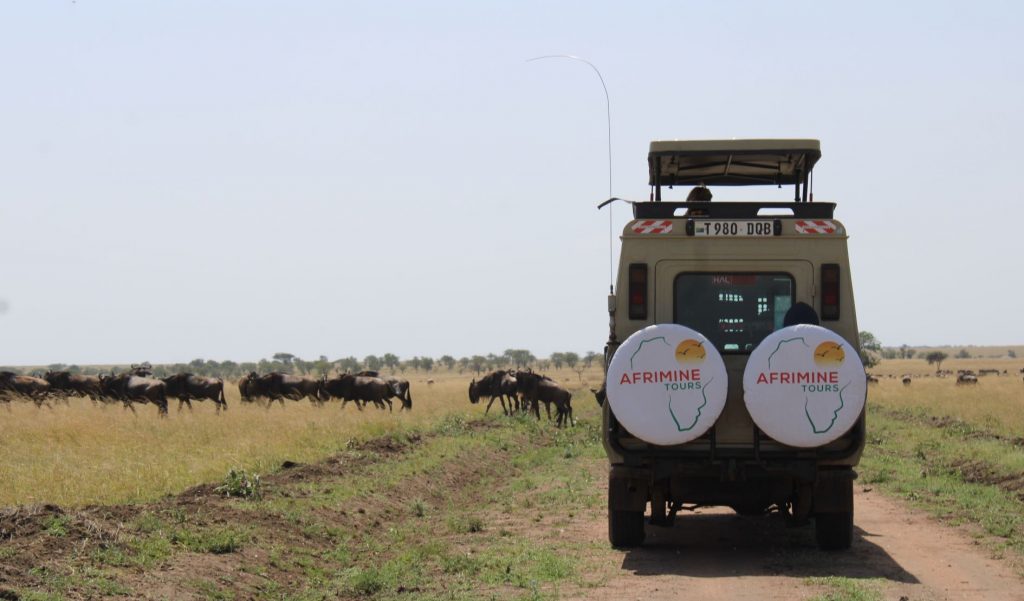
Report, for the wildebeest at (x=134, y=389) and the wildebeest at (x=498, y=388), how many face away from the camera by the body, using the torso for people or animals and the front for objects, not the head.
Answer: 0

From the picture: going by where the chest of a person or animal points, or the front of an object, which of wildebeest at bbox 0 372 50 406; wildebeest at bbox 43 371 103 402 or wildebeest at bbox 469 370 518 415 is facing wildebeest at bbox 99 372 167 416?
wildebeest at bbox 469 370 518 415

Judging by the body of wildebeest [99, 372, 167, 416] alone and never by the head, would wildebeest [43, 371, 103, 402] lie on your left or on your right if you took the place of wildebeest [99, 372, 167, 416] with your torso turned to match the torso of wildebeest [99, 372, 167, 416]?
on your right

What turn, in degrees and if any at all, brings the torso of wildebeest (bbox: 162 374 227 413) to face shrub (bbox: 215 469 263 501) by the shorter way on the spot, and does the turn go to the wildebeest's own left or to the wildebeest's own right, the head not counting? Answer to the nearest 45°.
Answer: approximately 90° to the wildebeest's own left

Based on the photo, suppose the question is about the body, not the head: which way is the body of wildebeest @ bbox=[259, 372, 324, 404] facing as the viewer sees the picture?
to the viewer's left

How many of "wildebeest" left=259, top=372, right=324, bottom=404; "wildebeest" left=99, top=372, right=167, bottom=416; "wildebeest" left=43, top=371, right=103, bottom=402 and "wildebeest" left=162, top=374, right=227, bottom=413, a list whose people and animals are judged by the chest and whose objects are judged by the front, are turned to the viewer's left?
4

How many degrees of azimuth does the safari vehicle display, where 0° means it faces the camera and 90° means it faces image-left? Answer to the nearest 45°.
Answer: approximately 180°

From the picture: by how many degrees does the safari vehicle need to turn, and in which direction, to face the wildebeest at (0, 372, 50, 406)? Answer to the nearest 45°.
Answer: approximately 45° to its left

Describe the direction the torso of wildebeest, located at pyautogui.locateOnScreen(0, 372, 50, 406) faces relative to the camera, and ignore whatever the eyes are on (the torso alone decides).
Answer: to the viewer's left

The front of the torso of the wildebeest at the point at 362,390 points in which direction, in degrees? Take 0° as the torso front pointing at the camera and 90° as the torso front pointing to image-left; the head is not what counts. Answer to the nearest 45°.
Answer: approximately 90°

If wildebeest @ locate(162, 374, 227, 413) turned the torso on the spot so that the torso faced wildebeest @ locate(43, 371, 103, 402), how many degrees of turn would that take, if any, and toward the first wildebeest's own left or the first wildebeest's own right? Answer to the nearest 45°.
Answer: approximately 45° to the first wildebeest's own right

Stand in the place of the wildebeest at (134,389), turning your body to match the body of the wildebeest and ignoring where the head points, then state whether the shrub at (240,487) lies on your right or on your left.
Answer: on your left

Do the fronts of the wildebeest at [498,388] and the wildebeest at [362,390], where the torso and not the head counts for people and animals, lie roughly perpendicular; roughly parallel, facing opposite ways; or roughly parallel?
roughly parallel

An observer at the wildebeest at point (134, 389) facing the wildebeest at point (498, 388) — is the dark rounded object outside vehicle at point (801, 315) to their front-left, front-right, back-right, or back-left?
front-right

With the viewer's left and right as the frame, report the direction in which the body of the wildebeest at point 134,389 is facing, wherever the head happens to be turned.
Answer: facing to the left of the viewer

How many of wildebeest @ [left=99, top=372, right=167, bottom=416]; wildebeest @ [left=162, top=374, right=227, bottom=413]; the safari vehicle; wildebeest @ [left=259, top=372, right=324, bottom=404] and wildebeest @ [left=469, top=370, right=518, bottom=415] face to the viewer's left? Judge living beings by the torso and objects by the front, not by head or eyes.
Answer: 4

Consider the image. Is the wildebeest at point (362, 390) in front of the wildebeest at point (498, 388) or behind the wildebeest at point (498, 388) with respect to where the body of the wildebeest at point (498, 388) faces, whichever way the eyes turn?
in front

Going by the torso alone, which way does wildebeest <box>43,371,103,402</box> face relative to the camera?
to the viewer's left

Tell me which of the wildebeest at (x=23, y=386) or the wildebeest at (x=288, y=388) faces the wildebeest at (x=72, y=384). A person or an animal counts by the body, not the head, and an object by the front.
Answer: the wildebeest at (x=288, y=388)

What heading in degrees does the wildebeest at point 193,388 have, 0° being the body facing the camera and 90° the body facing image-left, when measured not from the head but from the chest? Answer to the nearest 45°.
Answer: approximately 90°

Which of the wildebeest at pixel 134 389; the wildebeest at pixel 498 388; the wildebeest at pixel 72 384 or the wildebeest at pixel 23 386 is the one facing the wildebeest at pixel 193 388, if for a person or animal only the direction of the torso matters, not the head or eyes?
the wildebeest at pixel 498 388

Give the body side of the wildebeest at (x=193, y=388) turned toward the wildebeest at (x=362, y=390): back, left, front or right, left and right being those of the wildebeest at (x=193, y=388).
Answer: back
